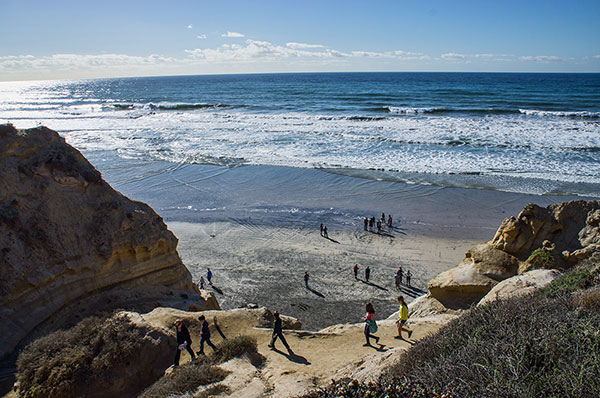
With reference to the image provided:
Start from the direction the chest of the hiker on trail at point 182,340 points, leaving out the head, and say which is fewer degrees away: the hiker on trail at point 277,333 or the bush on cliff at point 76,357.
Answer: the bush on cliff

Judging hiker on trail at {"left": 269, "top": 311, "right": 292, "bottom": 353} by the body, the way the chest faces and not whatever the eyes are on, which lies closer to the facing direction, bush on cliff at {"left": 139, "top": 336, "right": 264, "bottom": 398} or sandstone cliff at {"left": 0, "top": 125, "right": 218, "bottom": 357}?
the sandstone cliff

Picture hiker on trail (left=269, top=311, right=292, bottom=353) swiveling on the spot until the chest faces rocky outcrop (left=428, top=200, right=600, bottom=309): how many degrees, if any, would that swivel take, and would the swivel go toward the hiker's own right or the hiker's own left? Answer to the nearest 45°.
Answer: approximately 135° to the hiker's own right

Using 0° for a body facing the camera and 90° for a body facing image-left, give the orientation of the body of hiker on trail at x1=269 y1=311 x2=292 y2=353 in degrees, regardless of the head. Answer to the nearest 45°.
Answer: approximately 90°

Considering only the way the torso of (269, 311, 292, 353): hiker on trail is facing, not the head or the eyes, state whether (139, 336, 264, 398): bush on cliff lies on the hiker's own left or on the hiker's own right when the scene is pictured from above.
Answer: on the hiker's own left

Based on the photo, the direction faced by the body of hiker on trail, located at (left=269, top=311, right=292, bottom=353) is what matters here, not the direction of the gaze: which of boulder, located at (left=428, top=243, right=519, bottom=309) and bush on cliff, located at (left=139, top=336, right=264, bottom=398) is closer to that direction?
the bush on cliff
